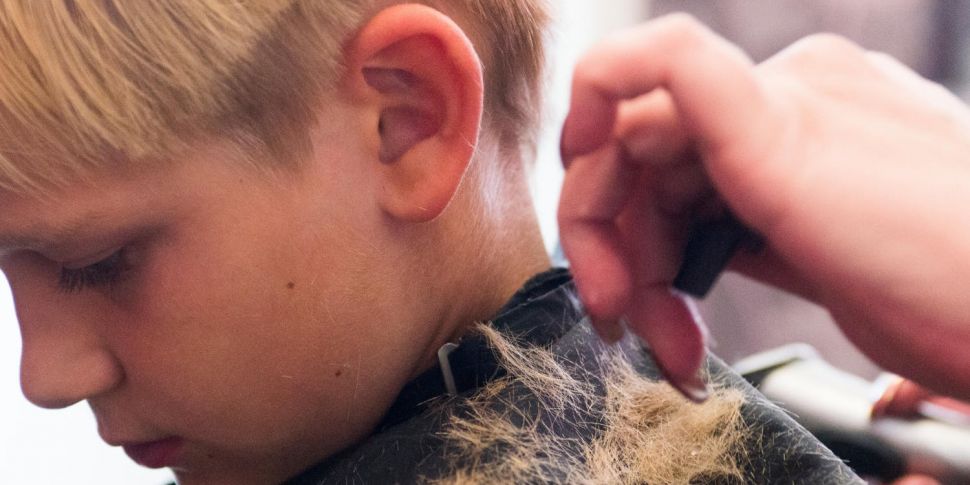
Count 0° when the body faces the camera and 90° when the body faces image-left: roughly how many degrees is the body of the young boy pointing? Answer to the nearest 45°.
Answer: approximately 90°

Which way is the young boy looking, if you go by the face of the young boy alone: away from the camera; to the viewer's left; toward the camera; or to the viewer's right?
to the viewer's left
